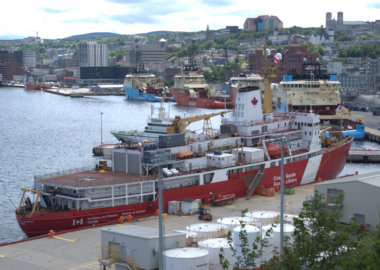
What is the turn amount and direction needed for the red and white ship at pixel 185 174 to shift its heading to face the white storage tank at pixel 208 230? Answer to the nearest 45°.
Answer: approximately 135° to its right

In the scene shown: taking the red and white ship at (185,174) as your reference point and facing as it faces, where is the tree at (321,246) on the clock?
The tree is roughly at 4 o'clock from the red and white ship.

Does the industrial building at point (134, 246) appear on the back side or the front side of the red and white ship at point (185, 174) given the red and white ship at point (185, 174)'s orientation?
on the back side

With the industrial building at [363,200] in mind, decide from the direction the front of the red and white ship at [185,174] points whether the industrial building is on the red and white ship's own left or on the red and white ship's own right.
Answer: on the red and white ship's own right

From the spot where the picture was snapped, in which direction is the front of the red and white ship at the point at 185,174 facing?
facing away from the viewer and to the right of the viewer

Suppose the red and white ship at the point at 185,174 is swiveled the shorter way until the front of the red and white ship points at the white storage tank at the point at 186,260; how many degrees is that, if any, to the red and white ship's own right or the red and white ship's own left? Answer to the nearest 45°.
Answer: approximately 135° to the red and white ship's own right

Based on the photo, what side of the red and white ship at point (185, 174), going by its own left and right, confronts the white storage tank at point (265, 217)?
right
